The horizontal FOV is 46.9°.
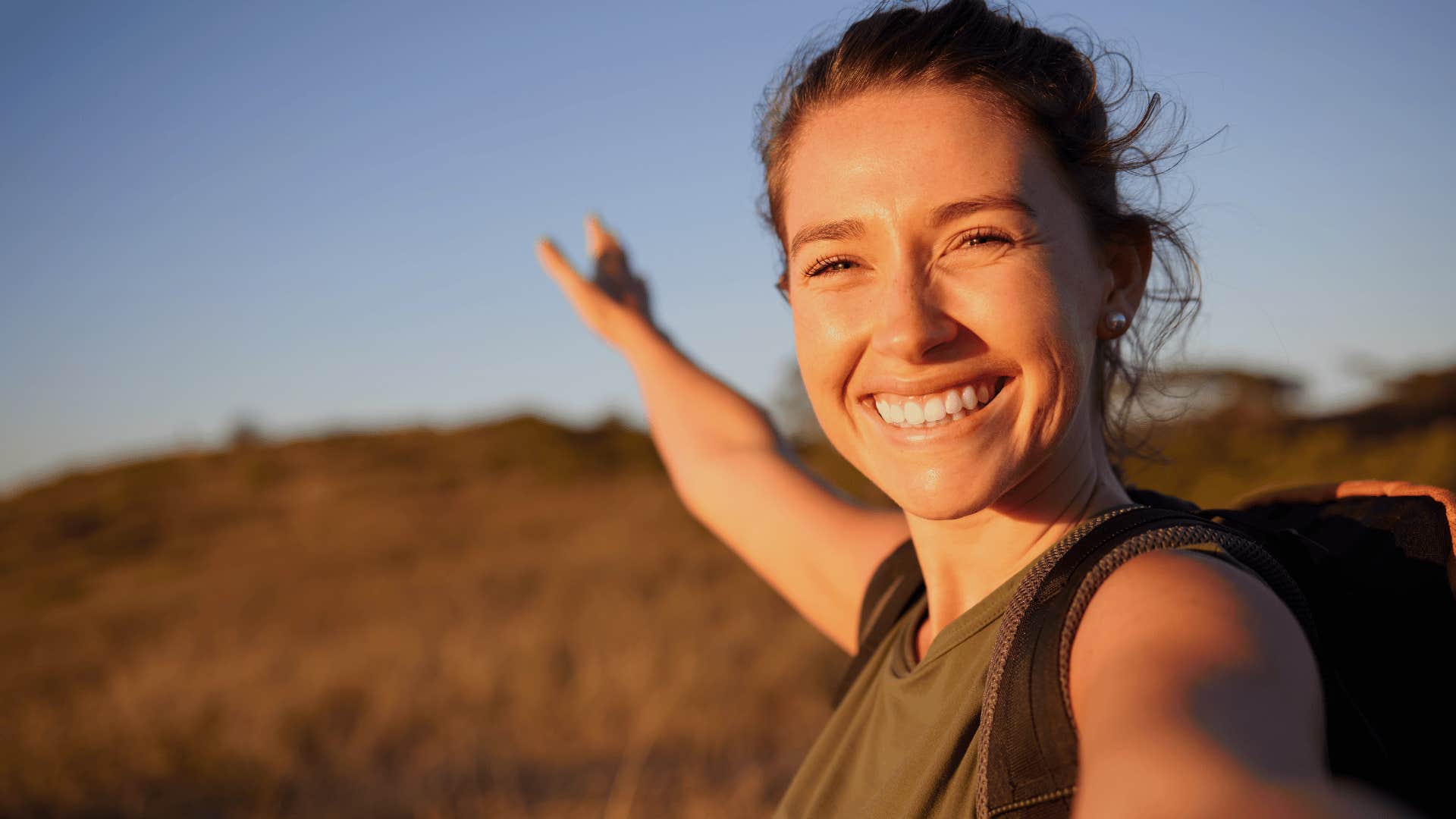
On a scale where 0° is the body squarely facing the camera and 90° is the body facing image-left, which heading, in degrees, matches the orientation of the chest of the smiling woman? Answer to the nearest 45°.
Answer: approximately 45°
